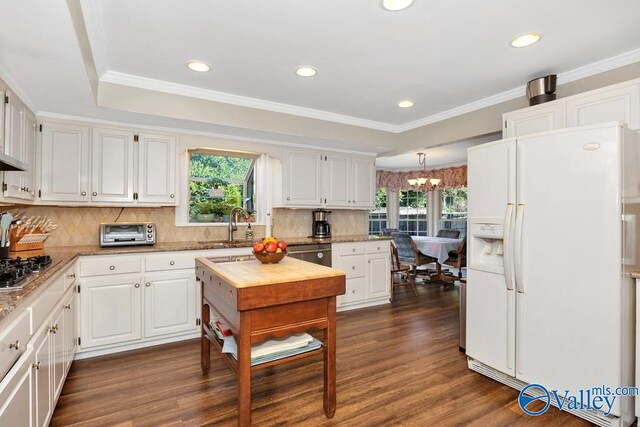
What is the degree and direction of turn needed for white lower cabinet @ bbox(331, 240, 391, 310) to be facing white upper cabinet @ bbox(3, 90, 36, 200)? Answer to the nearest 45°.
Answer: approximately 90° to its right

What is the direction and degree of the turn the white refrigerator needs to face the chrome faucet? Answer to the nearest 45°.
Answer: approximately 45° to its right

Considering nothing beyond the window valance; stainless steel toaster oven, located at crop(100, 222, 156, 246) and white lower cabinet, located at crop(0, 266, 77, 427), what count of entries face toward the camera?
2

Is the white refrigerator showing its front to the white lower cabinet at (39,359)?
yes

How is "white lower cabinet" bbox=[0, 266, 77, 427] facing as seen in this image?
to the viewer's right

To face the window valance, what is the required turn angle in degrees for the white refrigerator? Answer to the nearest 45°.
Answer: approximately 90° to its right

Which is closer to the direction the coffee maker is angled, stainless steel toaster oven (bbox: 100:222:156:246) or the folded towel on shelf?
the folded towel on shelf

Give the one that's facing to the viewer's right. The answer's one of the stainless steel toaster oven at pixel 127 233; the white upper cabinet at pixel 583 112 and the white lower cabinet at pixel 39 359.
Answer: the white lower cabinet
